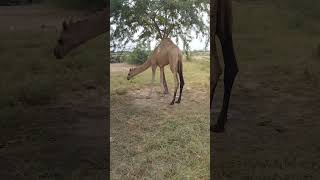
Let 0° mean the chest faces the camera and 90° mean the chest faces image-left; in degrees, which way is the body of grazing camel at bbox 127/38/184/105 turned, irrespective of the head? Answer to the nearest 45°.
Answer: approximately 135°
